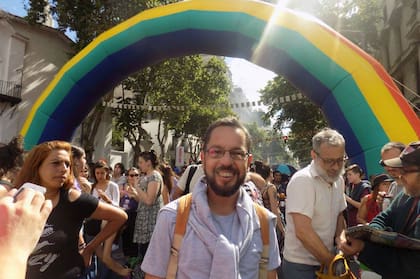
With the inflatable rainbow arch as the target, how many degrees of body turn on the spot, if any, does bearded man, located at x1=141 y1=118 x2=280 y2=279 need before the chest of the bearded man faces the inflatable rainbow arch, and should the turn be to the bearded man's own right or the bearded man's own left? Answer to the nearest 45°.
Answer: approximately 180°

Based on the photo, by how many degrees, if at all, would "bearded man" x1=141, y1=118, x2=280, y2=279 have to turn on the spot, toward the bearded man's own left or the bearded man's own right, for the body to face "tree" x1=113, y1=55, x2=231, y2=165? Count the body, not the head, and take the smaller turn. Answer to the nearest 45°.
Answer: approximately 180°

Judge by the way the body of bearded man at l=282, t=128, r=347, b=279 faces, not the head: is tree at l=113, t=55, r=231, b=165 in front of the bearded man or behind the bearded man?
behind

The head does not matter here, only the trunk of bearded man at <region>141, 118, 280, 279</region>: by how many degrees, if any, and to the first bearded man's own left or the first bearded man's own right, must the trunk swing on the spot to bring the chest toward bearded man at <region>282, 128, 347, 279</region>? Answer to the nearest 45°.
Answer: approximately 135° to the first bearded man's own left

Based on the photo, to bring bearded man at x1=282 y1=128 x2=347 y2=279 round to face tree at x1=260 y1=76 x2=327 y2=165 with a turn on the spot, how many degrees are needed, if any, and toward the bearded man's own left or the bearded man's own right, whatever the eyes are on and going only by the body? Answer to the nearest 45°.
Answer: approximately 135° to the bearded man's own left

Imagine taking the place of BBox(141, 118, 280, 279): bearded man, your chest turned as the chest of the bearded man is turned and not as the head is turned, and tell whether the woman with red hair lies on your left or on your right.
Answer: on your right
